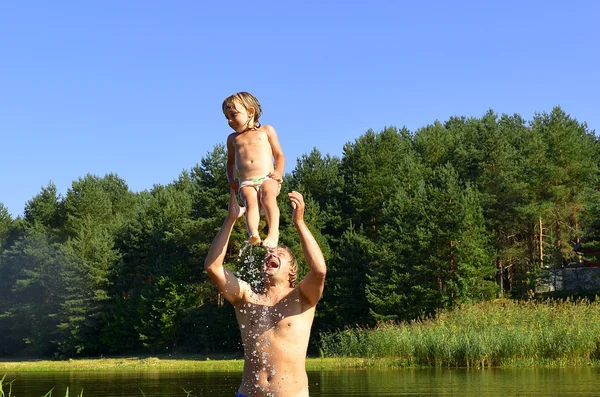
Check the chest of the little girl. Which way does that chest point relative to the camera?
toward the camera

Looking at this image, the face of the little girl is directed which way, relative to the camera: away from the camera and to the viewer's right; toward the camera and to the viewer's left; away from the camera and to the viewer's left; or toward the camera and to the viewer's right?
toward the camera and to the viewer's left
